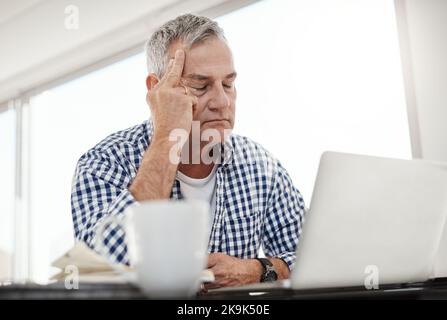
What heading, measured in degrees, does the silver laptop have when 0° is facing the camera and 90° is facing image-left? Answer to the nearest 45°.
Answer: approximately 135°

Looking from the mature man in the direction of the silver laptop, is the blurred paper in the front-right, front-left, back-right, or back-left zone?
front-right

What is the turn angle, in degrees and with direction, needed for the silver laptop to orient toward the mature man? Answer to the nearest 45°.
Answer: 0° — it already faces them
